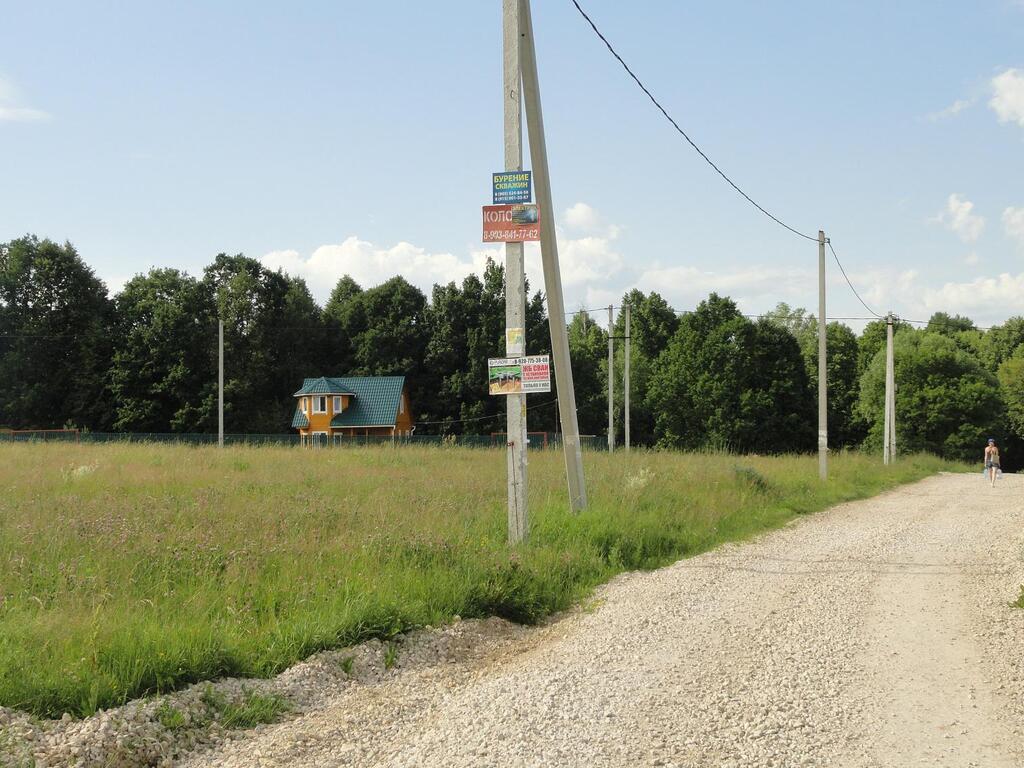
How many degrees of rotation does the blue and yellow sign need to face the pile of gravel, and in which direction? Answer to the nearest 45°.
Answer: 0° — it already faces it

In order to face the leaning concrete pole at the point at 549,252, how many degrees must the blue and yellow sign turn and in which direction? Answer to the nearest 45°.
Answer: approximately 135° to its left

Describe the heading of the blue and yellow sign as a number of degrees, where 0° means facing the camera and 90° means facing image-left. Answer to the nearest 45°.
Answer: approximately 0°

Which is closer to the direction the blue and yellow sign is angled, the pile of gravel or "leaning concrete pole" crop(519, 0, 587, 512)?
the pile of gravel
